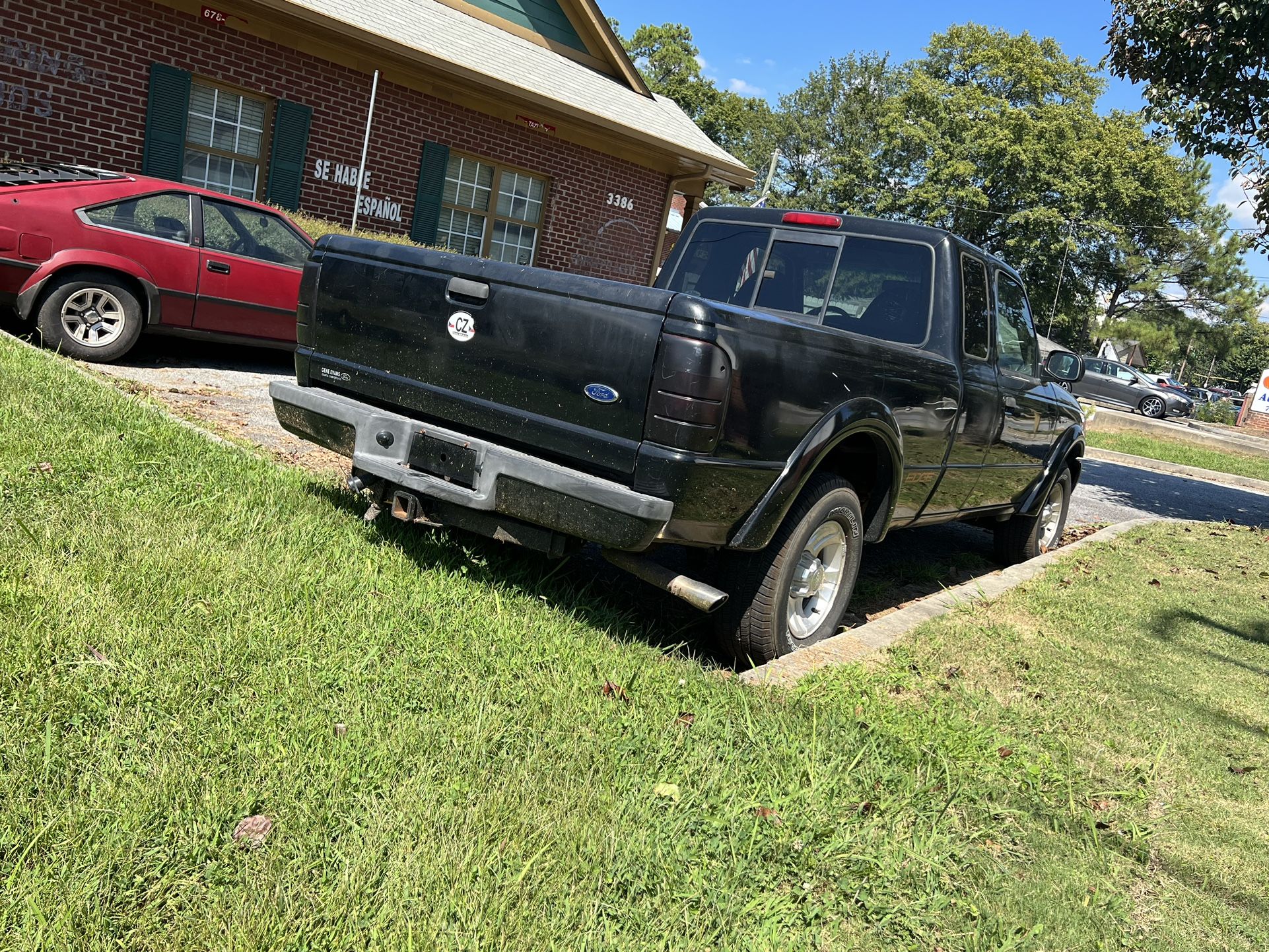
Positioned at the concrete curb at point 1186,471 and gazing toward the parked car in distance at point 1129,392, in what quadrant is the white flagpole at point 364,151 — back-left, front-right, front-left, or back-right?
back-left

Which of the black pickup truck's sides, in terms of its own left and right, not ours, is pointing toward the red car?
left

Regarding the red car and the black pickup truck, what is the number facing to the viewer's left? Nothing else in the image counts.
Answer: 0

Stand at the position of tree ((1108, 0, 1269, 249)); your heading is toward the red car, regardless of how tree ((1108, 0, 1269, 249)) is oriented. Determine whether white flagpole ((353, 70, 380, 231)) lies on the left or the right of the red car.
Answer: right

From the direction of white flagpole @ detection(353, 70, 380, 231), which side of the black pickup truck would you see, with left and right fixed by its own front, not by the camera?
left

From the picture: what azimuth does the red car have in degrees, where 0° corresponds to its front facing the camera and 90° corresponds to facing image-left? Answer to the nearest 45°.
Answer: approximately 270°

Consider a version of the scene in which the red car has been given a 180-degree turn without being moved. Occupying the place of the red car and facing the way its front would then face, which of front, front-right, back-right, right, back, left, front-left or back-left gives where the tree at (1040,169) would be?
back-right

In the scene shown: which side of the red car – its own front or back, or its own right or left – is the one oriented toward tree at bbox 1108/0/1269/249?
front

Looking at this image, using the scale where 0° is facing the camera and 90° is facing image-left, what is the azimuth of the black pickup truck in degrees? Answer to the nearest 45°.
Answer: approximately 225°

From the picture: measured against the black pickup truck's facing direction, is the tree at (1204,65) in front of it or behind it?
in front
